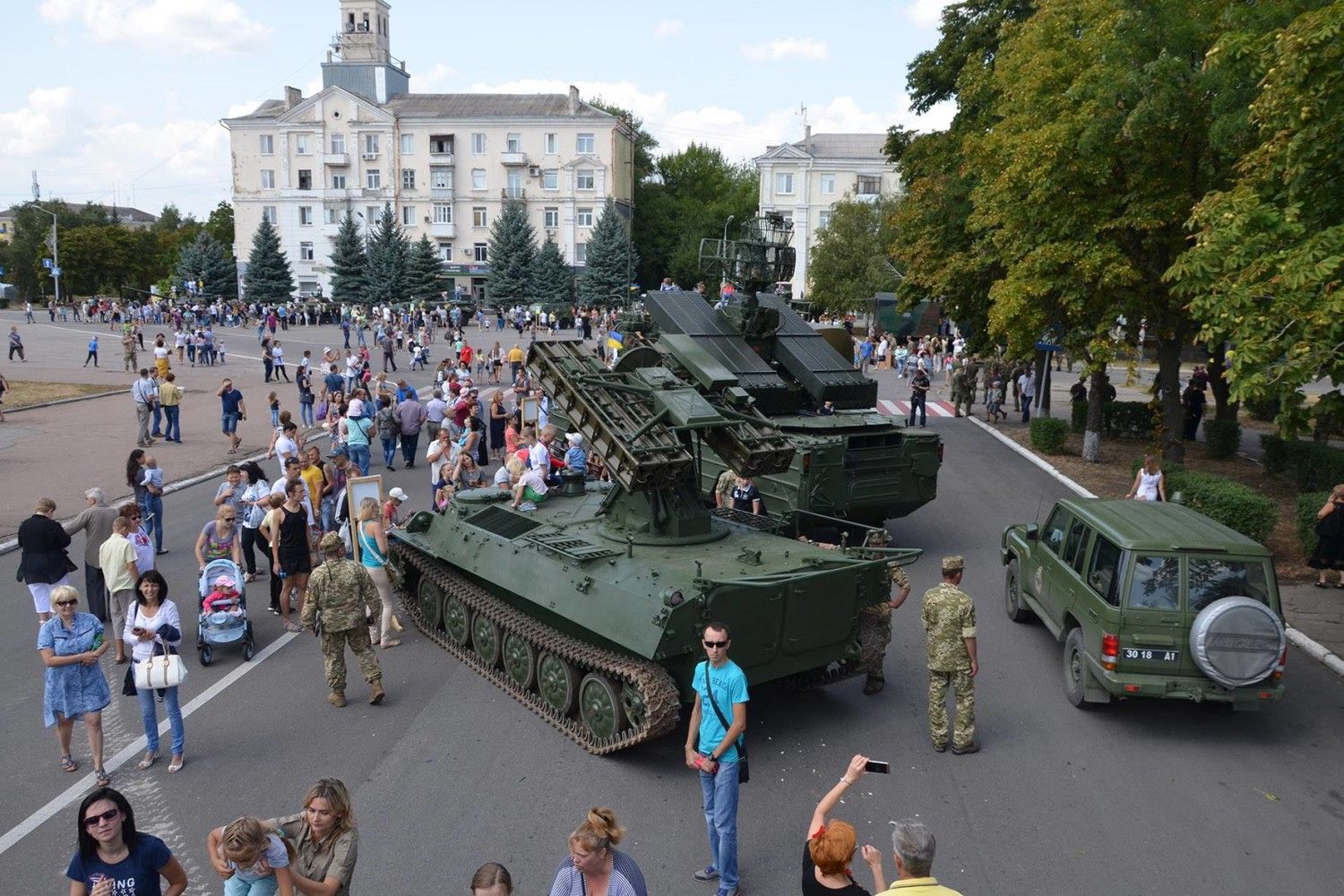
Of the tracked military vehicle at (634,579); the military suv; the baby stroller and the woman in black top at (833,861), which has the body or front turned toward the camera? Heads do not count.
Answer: the baby stroller

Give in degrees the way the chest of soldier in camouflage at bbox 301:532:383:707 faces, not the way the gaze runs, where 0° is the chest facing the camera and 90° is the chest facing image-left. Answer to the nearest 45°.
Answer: approximately 180°

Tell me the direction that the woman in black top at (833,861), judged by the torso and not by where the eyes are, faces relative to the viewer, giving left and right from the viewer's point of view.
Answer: facing away from the viewer

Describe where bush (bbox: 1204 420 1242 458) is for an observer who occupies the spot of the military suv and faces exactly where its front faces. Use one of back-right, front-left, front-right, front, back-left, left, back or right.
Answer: front-right

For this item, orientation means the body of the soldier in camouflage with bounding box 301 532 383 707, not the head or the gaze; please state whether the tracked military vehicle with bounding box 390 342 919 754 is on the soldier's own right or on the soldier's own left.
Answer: on the soldier's own right

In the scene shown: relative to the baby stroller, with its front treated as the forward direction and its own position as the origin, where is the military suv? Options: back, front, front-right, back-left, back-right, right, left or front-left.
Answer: front-left

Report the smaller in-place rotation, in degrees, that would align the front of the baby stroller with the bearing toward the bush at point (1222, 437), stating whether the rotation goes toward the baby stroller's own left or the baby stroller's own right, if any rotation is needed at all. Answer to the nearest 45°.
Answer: approximately 90° to the baby stroller's own left

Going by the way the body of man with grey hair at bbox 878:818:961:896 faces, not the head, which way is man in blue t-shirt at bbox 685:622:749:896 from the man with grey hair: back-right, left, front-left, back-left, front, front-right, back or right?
front-left

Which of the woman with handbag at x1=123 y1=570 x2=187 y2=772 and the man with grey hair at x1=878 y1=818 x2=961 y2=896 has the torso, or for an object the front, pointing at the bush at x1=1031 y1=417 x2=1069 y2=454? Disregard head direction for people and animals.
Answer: the man with grey hair

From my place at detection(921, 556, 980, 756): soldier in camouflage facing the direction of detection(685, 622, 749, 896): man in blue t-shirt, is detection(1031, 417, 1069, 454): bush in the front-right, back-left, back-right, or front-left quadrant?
back-right

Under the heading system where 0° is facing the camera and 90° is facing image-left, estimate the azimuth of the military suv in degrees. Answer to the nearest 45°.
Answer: approximately 135°

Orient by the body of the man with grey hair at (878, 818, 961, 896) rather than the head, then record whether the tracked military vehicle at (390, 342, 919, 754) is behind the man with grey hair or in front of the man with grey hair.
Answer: in front

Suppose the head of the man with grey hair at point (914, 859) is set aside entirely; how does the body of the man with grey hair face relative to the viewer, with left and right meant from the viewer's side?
facing away from the viewer
